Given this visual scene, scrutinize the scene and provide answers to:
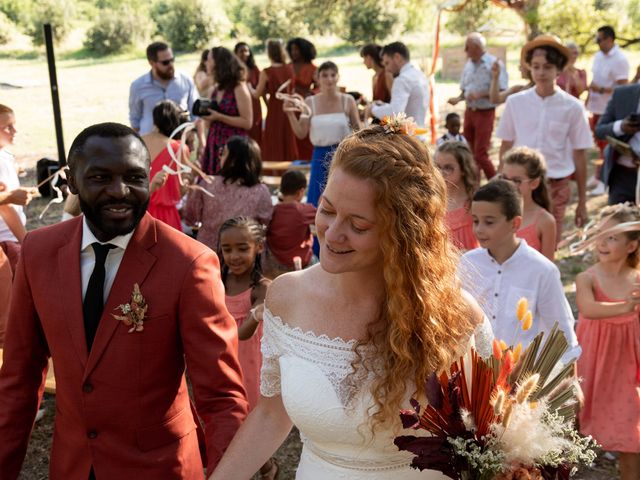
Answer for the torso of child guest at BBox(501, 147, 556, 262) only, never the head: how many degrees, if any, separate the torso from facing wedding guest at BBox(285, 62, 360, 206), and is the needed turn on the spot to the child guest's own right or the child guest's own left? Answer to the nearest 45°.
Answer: approximately 90° to the child guest's own right

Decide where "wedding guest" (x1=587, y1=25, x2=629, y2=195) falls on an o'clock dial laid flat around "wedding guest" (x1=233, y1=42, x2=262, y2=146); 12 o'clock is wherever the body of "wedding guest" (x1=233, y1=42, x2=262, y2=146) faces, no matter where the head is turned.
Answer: "wedding guest" (x1=587, y1=25, x2=629, y2=195) is roughly at 8 o'clock from "wedding guest" (x1=233, y1=42, x2=262, y2=146).

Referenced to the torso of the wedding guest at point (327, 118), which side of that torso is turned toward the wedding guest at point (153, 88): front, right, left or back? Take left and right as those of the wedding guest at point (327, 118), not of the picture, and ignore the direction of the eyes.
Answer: right

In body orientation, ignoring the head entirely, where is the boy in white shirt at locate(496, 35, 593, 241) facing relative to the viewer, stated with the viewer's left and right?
facing the viewer

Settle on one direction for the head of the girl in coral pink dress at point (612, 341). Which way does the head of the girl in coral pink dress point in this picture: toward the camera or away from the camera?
toward the camera

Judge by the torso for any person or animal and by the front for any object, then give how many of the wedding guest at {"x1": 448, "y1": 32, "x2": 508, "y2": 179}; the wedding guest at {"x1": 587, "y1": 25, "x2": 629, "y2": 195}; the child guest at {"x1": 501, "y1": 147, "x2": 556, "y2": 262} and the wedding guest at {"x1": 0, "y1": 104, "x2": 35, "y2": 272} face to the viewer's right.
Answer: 1

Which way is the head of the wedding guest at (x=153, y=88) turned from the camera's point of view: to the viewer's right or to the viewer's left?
to the viewer's right

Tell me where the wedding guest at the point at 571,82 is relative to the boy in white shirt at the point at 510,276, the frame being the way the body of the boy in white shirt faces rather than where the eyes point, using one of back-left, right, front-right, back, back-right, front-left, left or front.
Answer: back-right

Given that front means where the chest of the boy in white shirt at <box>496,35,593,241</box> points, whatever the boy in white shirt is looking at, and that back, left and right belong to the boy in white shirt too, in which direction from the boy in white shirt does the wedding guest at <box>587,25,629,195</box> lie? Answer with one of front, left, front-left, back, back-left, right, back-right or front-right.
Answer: back

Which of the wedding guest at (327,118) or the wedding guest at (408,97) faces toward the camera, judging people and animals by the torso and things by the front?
the wedding guest at (327,118)

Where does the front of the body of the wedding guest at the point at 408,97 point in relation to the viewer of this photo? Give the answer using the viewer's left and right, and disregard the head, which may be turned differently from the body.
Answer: facing to the left of the viewer

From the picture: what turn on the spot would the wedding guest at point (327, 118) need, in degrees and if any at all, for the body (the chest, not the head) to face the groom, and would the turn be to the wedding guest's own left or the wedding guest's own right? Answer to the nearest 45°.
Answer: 0° — they already face them

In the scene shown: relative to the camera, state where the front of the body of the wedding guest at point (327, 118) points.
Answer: toward the camera

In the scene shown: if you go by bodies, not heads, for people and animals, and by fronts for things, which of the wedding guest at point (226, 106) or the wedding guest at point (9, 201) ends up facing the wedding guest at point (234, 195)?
the wedding guest at point (9, 201)

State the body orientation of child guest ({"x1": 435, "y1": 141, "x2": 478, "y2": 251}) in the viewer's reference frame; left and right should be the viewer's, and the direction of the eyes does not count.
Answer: facing the viewer and to the left of the viewer

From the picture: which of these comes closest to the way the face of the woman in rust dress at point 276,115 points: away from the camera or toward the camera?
away from the camera

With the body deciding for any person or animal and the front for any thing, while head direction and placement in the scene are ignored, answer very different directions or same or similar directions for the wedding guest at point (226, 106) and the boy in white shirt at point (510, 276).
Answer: same or similar directions

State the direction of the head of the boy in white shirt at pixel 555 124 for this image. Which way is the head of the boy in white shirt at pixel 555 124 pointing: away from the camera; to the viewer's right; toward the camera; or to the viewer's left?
toward the camera

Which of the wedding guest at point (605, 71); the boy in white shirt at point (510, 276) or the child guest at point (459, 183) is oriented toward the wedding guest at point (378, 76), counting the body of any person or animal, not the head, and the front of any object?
the wedding guest at point (605, 71)

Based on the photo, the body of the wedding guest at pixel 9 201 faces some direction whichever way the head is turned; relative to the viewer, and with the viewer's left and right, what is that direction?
facing to the right of the viewer

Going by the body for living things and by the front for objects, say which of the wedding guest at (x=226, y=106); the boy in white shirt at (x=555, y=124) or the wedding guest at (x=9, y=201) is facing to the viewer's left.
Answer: the wedding guest at (x=226, y=106)
